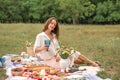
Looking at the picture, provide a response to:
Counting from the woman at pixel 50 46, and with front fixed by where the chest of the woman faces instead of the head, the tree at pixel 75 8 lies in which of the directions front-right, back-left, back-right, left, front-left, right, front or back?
back-left

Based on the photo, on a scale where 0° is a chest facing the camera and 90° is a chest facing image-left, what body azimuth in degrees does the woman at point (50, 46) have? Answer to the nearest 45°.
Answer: approximately 315°
